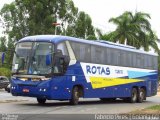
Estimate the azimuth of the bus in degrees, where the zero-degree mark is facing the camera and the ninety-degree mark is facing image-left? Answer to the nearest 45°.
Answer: approximately 45°
